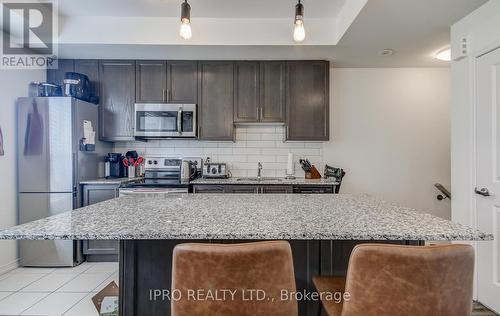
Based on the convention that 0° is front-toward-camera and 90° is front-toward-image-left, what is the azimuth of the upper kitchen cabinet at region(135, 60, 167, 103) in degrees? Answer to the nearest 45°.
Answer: approximately 0°

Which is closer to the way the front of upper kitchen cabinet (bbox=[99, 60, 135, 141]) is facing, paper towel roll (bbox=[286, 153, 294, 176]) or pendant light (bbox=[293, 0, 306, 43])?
the pendant light

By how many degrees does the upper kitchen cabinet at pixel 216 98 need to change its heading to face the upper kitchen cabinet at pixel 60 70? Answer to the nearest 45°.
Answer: approximately 90° to its right

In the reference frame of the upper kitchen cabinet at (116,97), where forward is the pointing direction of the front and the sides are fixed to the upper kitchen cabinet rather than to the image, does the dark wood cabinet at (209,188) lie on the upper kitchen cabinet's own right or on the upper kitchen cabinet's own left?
on the upper kitchen cabinet's own left

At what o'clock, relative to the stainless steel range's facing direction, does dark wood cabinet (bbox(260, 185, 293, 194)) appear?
The dark wood cabinet is roughly at 10 o'clock from the stainless steel range.

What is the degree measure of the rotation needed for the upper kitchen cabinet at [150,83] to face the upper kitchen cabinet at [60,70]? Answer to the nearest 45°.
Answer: approximately 90° to its right

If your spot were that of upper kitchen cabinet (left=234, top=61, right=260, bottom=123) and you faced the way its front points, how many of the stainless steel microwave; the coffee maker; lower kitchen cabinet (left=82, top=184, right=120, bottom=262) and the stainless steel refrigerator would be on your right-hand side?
4

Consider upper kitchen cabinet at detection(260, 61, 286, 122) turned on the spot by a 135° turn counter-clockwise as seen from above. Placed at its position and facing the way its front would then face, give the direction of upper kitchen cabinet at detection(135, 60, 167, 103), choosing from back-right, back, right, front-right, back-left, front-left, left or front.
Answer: back-left

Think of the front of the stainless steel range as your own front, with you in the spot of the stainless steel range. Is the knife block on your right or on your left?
on your left

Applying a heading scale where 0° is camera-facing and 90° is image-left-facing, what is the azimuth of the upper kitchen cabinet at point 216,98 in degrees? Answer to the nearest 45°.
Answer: approximately 0°
